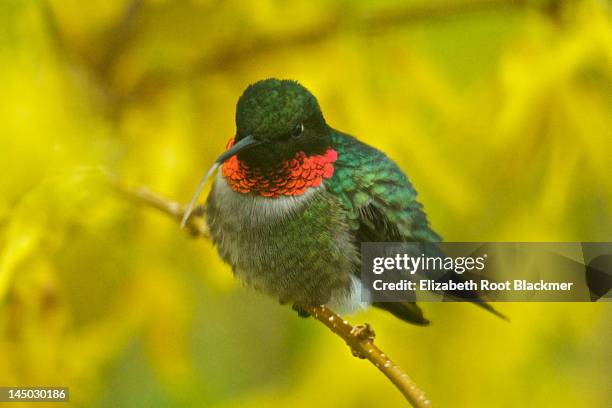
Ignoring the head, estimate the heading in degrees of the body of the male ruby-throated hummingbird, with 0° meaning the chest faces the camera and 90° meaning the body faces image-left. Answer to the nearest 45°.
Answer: approximately 45°
